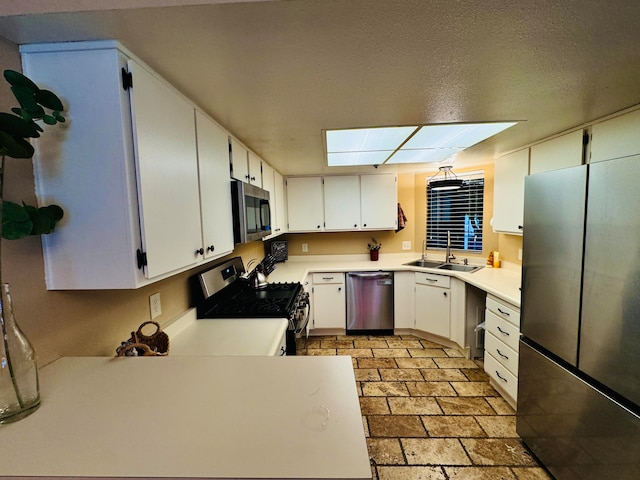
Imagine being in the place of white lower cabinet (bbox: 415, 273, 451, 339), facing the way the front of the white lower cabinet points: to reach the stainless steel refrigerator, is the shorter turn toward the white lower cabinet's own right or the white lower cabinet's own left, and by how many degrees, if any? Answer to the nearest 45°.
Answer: approximately 45° to the white lower cabinet's own left

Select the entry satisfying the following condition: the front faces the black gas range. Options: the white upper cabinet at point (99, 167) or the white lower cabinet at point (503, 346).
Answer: the white lower cabinet

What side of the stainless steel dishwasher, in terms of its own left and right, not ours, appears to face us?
front

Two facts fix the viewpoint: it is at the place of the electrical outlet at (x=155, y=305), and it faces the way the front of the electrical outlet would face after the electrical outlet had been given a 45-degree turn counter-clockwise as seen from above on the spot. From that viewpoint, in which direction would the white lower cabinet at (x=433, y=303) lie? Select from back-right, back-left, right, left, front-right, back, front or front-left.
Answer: front

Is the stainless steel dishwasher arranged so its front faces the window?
no

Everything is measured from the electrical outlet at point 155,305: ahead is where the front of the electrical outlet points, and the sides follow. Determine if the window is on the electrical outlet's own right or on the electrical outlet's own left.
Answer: on the electrical outlet's own left

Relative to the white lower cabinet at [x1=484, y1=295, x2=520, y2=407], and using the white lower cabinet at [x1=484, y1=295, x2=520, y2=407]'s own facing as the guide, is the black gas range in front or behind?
in front

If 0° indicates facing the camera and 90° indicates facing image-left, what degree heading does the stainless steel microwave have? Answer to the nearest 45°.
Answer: approximately 315°

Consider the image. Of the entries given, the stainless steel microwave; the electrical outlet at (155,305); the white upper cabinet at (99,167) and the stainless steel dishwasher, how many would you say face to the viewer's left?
0

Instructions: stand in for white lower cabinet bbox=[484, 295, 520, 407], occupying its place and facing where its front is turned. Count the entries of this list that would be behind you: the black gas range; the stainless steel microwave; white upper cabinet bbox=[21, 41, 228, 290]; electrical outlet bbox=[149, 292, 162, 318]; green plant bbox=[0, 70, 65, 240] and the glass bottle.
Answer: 0

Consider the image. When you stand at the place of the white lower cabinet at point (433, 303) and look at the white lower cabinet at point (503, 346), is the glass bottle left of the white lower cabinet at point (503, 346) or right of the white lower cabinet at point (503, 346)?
right

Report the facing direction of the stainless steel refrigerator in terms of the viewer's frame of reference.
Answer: facing the viewer and to the left of the viewer

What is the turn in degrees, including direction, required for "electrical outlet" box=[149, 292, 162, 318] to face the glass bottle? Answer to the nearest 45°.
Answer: approximately 90° to its right

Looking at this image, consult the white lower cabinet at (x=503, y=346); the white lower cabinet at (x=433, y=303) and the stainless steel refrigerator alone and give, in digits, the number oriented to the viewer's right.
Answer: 0

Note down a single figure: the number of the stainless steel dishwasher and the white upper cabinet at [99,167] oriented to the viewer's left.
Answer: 0

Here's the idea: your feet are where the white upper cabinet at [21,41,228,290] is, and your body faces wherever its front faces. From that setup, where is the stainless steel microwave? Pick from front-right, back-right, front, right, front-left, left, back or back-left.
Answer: left

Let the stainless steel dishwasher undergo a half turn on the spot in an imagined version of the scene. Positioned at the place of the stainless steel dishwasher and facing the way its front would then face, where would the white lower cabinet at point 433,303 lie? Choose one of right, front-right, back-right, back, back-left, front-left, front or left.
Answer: right

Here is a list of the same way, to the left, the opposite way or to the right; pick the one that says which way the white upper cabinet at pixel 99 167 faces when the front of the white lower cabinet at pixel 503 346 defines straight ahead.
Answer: the opposite way
